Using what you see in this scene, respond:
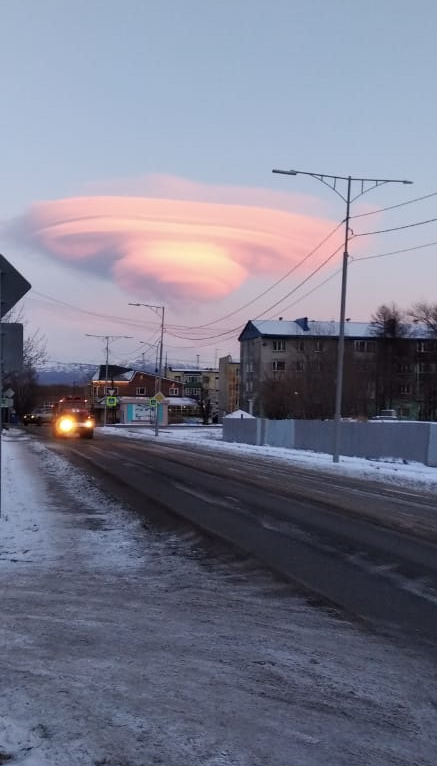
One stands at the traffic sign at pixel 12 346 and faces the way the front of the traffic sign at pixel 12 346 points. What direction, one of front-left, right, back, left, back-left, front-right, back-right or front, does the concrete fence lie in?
front-right

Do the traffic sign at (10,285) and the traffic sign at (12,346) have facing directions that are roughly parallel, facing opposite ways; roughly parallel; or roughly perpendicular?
roughly parallel

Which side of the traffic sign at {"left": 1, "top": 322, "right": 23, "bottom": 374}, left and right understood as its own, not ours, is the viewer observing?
back

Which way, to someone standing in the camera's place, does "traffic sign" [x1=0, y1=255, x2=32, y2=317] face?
facing away from the viewer

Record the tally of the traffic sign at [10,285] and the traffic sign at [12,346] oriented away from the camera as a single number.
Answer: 2
